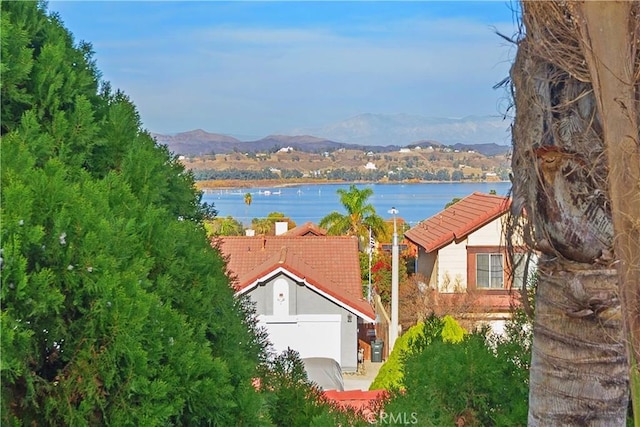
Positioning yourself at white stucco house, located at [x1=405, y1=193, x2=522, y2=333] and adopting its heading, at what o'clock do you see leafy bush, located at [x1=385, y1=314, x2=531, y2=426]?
The leafy bush is roughly at 12 o'clock from the white stucco house.

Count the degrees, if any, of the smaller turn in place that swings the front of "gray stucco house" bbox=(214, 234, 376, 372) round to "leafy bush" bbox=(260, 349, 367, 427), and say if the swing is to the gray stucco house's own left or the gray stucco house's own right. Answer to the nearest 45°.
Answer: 0° — it already faces it

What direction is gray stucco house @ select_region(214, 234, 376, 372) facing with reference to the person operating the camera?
facing the viewer

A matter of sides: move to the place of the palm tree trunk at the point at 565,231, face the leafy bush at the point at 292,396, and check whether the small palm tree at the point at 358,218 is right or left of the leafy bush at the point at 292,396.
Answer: right

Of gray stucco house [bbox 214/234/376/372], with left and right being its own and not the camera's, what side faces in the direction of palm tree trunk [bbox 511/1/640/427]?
front

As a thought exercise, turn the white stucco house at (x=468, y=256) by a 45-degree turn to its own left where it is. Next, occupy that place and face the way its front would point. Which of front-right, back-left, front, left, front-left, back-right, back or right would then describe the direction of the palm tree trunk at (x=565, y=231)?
front-right

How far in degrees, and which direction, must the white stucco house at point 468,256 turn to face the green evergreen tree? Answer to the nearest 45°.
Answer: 0° — it already faces it

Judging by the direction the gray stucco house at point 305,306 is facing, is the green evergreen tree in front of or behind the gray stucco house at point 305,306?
in front

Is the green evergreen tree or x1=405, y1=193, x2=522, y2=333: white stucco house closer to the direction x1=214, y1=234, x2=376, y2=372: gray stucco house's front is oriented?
the green evergreen tree

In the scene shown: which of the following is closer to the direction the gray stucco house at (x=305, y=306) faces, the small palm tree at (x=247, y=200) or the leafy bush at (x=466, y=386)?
the leafy bush

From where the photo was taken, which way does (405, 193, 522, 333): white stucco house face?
toward the camera

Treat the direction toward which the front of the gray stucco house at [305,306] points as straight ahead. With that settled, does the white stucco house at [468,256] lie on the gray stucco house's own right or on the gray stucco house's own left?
on the gray stucco house's own left

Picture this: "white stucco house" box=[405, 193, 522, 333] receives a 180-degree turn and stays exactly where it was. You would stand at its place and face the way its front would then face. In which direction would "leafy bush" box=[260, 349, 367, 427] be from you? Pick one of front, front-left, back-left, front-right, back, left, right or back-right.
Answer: back

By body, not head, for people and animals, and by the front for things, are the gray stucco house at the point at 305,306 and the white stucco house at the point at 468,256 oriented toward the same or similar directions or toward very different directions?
same or similar directions

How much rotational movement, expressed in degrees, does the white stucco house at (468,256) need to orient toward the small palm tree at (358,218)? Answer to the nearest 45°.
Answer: approximately 180°
